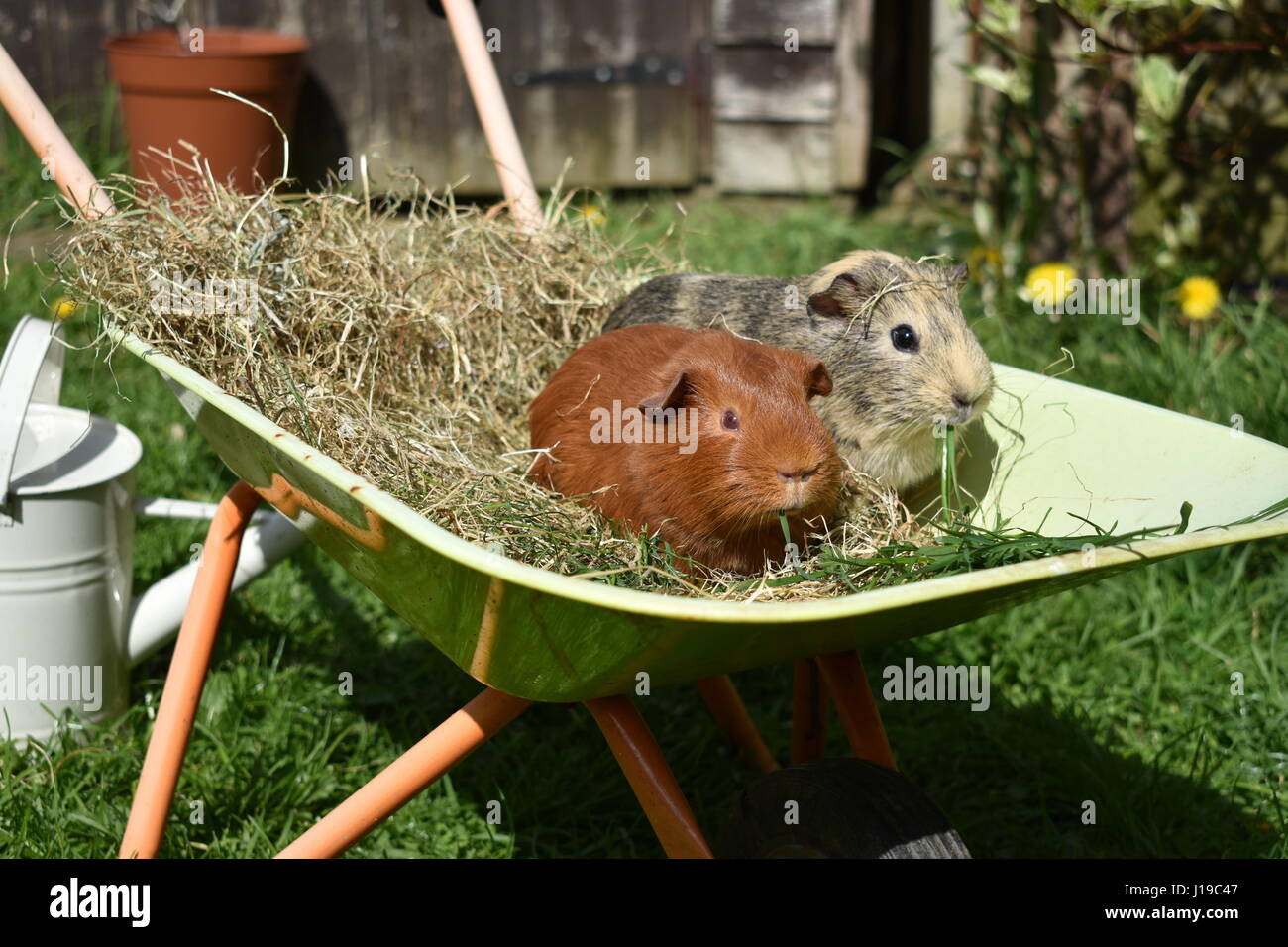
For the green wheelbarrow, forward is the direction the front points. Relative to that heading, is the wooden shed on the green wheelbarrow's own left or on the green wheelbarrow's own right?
on the green wheelbarrow's own left

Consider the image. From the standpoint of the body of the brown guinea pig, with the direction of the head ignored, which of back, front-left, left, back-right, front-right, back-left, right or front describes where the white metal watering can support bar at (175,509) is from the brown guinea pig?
back

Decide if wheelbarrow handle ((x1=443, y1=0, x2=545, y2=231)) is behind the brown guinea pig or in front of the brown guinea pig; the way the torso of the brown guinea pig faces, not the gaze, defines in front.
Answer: behind

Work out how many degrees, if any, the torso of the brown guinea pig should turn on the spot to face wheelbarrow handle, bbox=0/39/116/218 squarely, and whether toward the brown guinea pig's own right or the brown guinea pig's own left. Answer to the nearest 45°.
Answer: approximately 180°

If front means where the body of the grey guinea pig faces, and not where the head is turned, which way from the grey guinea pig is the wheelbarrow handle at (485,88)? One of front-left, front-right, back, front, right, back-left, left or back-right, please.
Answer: back

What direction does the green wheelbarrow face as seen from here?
to the viewer's right

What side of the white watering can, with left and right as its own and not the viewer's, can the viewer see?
right

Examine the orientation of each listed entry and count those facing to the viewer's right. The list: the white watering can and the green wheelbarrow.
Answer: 2
